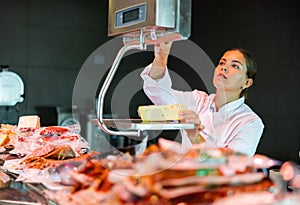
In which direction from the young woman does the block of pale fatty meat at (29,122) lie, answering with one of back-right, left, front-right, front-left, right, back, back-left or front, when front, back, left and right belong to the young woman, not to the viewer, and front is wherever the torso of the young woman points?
front-right

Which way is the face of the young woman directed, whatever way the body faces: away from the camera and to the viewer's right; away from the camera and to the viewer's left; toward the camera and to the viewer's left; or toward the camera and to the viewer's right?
toward the camera and to the viewer's left

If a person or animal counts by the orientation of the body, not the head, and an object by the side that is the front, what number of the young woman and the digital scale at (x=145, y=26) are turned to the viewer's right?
0

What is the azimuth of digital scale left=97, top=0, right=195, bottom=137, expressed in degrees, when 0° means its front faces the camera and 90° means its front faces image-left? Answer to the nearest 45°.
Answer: approximately 45°

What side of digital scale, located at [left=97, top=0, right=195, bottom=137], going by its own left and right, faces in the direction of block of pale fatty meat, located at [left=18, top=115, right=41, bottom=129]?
right
